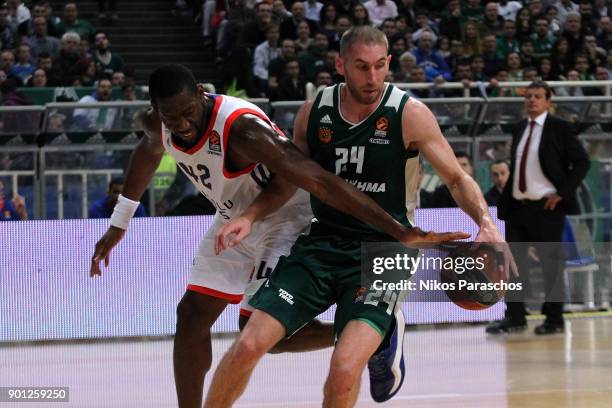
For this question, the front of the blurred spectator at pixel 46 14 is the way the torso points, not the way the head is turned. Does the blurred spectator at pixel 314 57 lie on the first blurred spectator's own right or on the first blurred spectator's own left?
on the first blurred spectator's own left

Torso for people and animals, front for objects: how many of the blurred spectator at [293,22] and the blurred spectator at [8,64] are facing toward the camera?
2

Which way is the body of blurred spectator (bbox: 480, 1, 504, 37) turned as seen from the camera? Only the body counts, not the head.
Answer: toward the camera

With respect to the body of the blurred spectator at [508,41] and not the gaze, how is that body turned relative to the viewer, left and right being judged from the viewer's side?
facing the viewer

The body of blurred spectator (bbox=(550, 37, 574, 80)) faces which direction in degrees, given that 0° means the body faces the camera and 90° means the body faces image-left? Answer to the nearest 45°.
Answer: approximately 0°

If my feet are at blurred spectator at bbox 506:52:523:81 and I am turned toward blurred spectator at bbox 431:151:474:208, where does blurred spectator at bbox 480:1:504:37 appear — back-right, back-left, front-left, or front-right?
back-right

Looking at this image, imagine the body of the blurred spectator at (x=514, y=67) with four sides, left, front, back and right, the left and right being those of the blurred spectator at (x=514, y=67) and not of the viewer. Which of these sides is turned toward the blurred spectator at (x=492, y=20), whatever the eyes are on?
back

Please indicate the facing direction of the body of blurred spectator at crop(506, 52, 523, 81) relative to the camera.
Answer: toward the camera

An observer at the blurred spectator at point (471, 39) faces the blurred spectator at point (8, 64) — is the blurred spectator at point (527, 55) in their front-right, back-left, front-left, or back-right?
back-left
